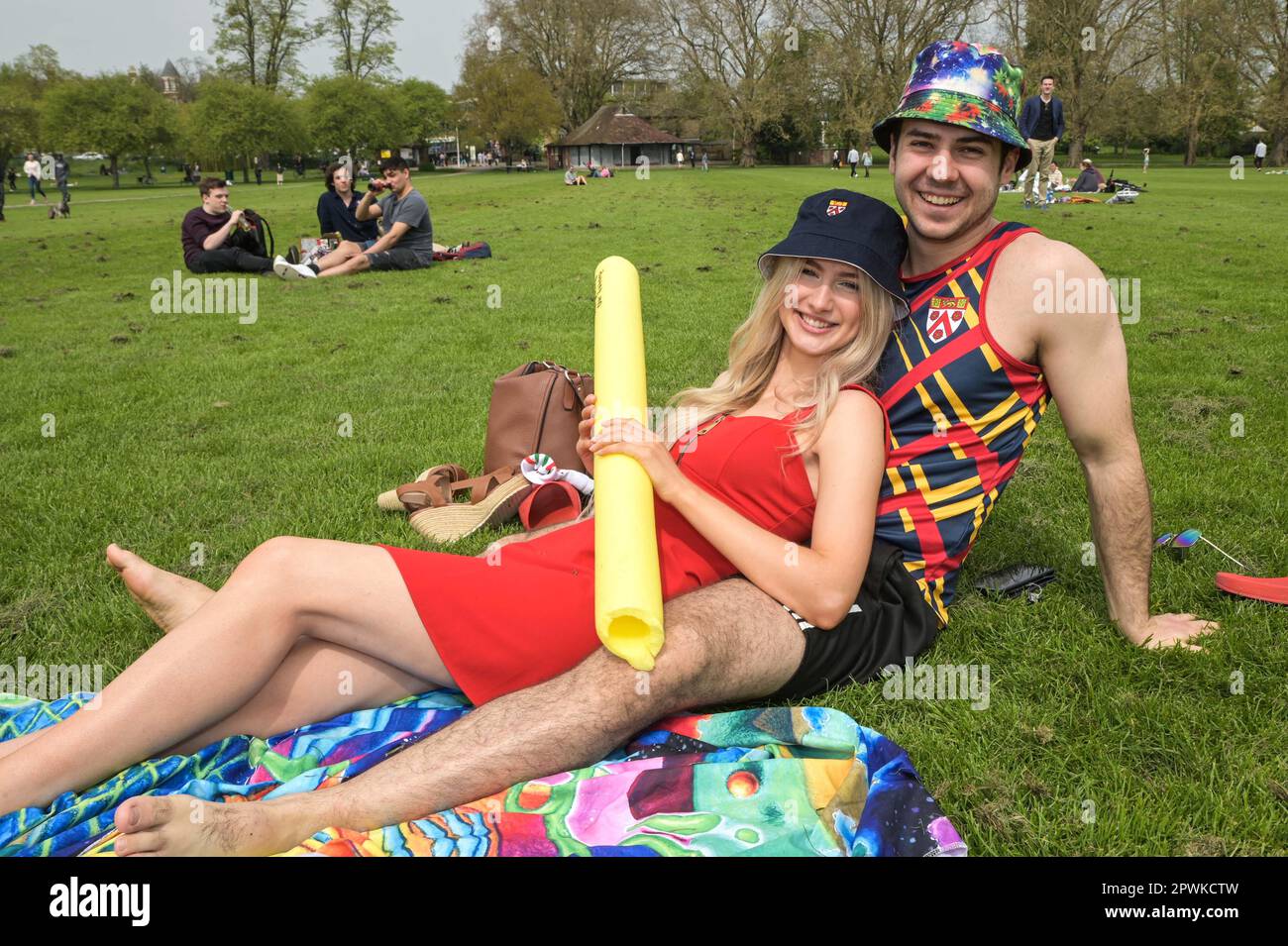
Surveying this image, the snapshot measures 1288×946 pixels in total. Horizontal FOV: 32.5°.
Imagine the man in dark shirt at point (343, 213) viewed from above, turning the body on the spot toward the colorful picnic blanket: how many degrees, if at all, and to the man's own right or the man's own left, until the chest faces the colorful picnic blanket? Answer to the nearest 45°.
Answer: approximately 45° to the man's own right

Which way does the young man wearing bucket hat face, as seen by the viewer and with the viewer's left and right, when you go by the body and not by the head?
facing the viewer and to the left of the viewer

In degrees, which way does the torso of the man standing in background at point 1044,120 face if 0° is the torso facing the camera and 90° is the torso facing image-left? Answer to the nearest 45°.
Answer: approximately 0°

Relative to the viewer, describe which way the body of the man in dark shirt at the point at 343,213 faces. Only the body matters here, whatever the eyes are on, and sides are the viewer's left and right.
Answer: facing the viewer and to the right of the viewer

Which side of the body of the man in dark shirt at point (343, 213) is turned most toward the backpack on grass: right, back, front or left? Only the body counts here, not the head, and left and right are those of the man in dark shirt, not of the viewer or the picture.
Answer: right

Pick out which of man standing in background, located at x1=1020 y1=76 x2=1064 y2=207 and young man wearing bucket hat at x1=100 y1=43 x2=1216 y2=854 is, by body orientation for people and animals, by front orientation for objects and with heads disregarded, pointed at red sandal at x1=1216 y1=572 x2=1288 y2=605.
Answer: the man standing in background

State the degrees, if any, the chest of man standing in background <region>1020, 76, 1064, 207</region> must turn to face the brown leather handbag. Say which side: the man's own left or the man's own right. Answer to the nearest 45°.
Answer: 0° — they already face it

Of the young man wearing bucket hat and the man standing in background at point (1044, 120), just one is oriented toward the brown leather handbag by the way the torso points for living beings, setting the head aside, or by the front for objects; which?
the man standing in background

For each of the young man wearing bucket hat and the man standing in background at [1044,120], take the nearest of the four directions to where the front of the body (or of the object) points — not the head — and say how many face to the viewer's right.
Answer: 0

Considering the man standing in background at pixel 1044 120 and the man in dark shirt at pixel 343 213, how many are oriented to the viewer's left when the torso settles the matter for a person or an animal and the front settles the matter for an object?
0

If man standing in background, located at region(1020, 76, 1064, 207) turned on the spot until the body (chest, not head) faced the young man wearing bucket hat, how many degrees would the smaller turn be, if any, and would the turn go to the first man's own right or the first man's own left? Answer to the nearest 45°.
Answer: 0° — they already face them

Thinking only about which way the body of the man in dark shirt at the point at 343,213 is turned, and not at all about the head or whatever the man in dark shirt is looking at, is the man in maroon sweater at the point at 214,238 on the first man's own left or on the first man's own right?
on the first man's own right

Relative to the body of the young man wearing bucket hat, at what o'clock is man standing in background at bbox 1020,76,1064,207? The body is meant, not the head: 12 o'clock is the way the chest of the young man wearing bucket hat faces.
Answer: The man standing in background is roughly at 5 o'clock from the young man wearing bucket hat.
